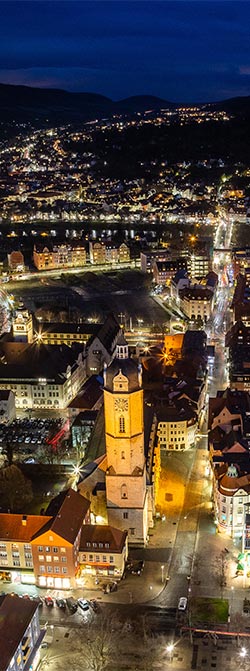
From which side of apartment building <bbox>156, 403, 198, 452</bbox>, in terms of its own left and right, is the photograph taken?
front

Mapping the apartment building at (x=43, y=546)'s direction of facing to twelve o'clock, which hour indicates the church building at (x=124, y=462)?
The church building is roughly at 8 o'clock from the apartment building.

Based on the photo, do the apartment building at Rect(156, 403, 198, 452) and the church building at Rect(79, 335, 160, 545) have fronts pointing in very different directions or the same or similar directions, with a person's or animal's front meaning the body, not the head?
same or similar directions

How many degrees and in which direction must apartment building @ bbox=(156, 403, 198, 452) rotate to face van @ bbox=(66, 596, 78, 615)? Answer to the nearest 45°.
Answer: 0° — it already faces it

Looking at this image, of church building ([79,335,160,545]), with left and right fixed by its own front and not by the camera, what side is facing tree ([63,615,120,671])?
front

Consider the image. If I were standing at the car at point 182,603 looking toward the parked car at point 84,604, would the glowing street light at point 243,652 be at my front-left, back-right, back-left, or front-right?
back-left

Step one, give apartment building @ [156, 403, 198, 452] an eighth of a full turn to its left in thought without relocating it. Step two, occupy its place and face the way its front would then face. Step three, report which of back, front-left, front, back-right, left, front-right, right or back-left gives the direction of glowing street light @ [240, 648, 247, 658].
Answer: front-right

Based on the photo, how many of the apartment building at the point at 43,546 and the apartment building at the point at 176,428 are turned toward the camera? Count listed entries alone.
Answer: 2

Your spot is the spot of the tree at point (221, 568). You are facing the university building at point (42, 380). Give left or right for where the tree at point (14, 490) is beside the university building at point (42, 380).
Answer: left

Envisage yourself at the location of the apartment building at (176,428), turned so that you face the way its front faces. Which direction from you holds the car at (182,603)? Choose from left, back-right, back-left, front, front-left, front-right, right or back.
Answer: front

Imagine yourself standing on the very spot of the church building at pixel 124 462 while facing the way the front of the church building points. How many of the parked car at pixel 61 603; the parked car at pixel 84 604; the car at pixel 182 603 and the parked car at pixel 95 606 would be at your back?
0

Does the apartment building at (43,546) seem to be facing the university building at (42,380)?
no

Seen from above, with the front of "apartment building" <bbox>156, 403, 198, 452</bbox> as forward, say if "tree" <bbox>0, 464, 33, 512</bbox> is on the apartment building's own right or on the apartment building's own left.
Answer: on the apartment building's own right

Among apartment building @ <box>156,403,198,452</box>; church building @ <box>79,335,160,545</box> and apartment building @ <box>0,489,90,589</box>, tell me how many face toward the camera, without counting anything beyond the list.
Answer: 3

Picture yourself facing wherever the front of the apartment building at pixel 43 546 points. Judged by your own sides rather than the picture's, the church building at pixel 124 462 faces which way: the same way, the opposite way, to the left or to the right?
the same way

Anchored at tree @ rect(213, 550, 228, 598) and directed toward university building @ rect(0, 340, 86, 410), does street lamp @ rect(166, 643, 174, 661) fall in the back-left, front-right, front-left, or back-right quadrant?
back-left

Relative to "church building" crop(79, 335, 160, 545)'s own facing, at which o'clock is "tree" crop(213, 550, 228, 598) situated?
The tree is roughly at 10 o'clock from the church building.

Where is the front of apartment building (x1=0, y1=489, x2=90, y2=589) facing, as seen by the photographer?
facing the viewer

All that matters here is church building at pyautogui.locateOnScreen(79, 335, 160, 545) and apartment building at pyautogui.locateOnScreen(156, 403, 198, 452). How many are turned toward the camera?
2

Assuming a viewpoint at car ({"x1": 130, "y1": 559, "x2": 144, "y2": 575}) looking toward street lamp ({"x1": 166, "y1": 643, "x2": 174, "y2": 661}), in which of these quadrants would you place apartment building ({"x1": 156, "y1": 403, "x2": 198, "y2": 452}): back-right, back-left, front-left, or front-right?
back-left

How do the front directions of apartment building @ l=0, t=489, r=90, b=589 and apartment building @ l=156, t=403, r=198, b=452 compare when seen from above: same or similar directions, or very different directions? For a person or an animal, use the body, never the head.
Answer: same or similar directions

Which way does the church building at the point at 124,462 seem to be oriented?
toward the camera
